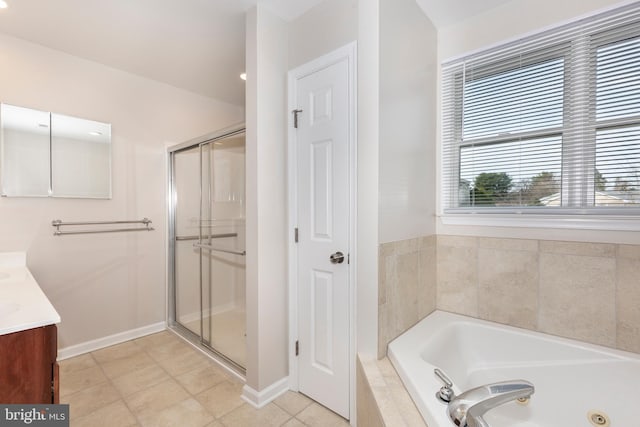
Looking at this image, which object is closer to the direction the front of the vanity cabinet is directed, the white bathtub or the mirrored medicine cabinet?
the white bathtub

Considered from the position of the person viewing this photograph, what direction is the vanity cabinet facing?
facing to the right of the viewer

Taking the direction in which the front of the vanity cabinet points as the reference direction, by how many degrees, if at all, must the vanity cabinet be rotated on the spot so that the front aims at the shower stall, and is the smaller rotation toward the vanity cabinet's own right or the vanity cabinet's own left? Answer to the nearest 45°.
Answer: approximately 45° to the vanity cabinet's own left

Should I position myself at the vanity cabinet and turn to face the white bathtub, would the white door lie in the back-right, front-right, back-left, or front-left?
front-left

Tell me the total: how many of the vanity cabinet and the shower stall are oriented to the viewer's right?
1

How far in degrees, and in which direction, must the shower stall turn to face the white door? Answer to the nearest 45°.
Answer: approximately 90° to its left

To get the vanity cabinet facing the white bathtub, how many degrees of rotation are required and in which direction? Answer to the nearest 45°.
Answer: approximately 45° to its right

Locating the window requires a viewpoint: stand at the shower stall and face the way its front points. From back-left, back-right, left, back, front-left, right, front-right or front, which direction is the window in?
left

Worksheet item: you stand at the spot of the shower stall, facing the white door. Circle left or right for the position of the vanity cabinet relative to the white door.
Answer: right

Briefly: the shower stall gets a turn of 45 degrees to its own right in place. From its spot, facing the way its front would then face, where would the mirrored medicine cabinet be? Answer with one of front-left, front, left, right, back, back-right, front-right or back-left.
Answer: front
